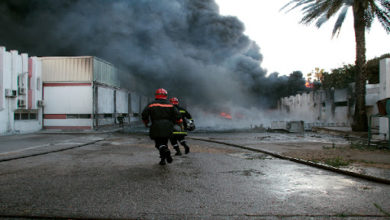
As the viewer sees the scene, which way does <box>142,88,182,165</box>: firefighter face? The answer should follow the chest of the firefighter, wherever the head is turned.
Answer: away from the camera

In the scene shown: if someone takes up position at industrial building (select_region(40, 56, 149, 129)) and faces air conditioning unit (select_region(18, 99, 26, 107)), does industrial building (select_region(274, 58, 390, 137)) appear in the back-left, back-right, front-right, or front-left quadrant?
back-left

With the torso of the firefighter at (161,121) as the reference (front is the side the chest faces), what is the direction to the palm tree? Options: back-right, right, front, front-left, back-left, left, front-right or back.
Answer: front-right

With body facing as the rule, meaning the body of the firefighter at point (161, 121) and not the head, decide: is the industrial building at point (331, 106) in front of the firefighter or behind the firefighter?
in front

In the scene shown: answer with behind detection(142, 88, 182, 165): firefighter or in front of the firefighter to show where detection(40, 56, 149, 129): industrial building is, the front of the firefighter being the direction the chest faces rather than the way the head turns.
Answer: in front

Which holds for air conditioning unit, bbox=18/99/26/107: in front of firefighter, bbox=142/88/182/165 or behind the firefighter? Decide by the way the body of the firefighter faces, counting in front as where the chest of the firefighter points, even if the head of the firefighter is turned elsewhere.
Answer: in front
